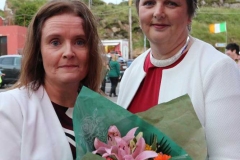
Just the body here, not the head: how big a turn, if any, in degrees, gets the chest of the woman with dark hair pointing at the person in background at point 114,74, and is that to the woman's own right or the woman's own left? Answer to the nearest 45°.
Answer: approximately 135° to the woman's own right

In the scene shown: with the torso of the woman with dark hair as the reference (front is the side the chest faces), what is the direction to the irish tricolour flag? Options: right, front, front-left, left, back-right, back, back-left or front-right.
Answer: back-right

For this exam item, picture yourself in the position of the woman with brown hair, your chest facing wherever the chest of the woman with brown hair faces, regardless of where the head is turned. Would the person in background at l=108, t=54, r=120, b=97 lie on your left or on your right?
on your left

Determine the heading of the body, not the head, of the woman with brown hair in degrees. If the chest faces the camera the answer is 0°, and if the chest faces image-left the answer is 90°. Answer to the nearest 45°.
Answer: approximately 315°

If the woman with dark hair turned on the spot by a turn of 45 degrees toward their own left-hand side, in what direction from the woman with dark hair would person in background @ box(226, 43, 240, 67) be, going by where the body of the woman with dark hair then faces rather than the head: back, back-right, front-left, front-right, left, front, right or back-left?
back
